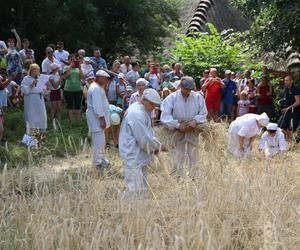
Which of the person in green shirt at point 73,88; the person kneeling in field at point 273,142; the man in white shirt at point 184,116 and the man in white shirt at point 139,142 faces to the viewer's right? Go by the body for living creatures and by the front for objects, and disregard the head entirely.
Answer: the man in white shirt at point 139,142

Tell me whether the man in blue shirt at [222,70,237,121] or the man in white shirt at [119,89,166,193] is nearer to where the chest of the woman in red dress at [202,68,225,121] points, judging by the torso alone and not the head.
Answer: the man in white shirt

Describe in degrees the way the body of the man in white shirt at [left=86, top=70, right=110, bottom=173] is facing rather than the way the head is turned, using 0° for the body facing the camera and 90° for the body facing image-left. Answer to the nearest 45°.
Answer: approximately 270°
